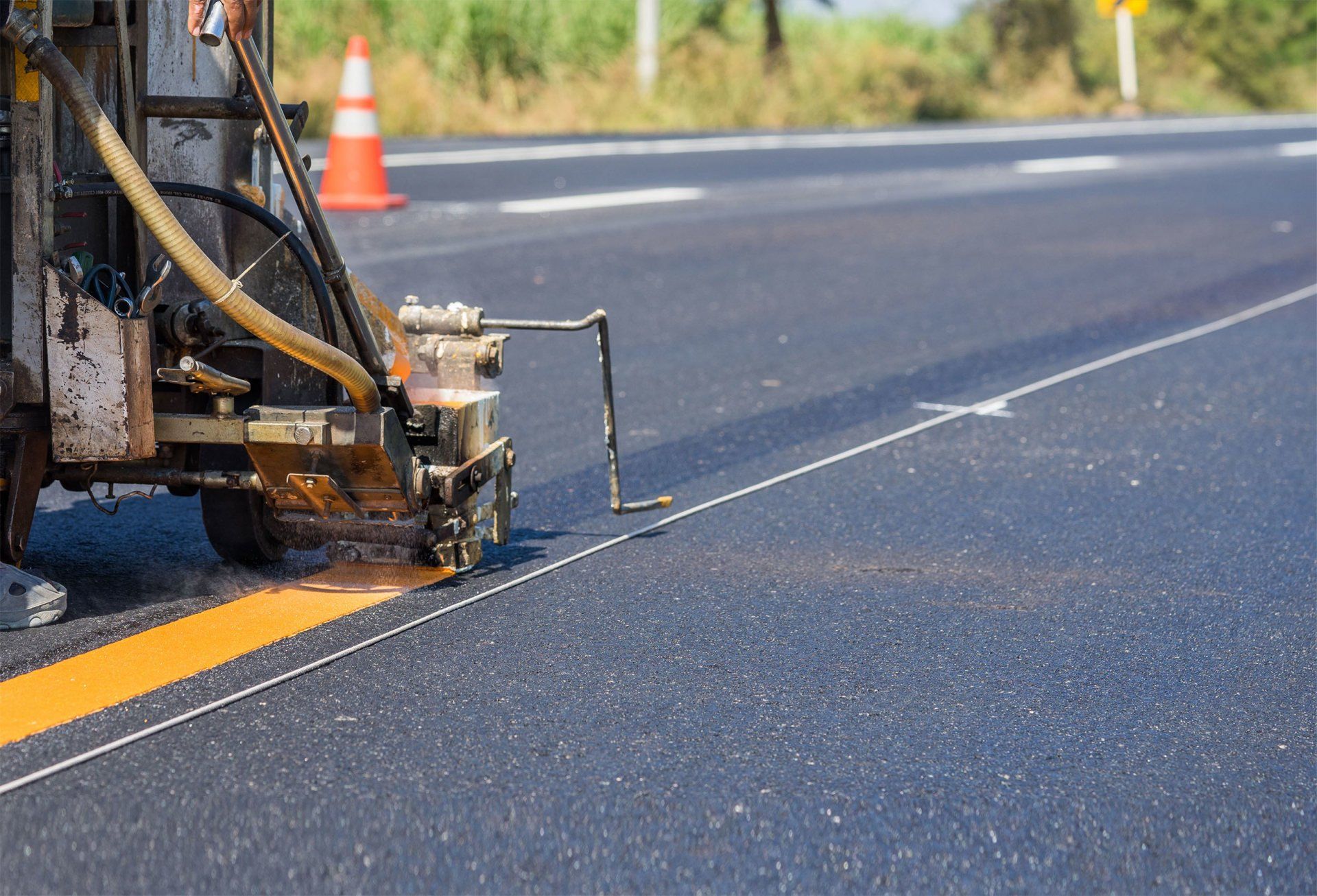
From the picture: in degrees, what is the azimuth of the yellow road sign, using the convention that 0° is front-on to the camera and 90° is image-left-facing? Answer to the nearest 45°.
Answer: approximately 0°

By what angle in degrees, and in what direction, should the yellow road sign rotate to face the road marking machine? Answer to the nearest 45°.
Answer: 0° — it already faces it
